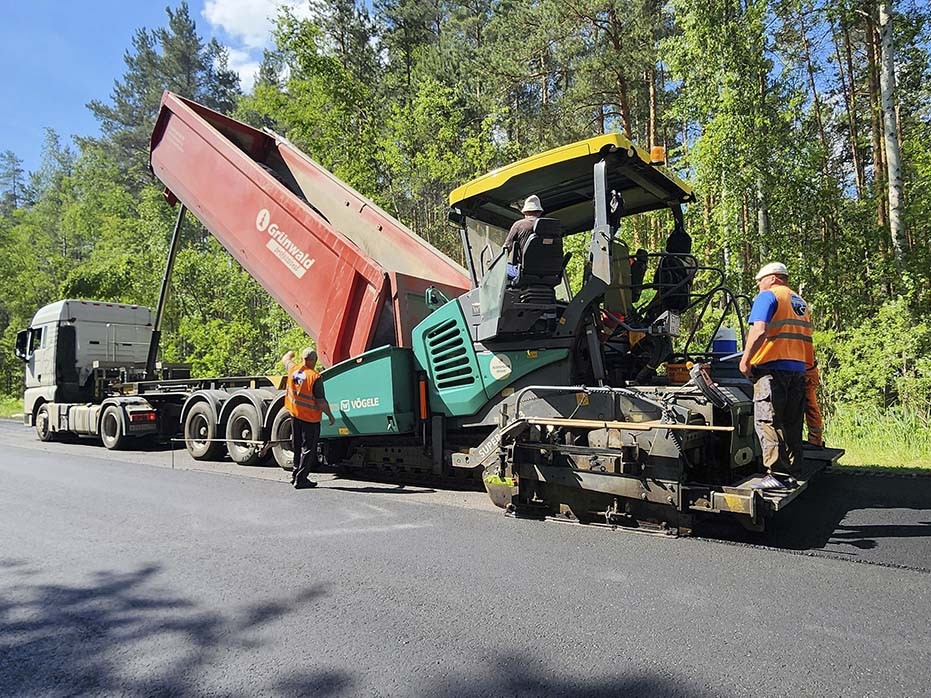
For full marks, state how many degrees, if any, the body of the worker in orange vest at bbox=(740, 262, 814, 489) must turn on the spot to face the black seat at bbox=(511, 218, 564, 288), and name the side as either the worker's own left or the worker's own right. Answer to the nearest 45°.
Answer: approximately 45° to the worker's own left

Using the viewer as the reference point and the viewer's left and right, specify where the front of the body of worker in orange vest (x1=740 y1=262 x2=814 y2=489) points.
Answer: facing away from the viewer and to the left of the viewer

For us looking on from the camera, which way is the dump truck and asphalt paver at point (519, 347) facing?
facing away from the viewer and to the left of the viewer

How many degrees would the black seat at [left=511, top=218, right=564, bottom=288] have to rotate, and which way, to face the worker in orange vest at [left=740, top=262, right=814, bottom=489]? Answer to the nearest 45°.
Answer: approximately 135° to its right

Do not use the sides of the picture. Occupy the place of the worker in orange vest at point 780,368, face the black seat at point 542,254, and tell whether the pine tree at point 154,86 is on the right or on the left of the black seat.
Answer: right

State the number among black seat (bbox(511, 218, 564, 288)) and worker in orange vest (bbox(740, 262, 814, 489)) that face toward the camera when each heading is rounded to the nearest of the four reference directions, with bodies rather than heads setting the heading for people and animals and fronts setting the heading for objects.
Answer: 0
